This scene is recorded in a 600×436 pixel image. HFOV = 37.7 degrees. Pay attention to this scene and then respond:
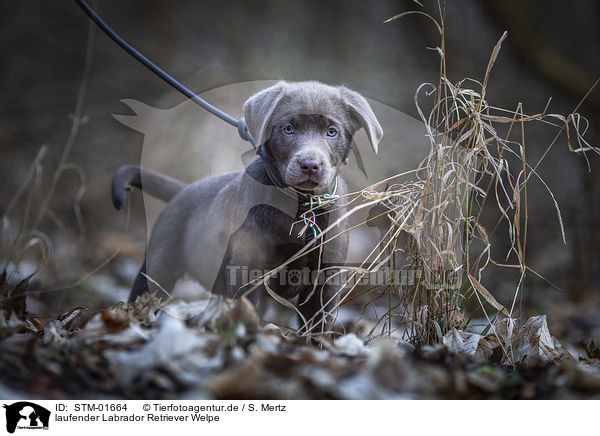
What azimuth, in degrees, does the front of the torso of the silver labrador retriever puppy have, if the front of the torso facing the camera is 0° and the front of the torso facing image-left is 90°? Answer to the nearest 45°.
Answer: approximately 315°

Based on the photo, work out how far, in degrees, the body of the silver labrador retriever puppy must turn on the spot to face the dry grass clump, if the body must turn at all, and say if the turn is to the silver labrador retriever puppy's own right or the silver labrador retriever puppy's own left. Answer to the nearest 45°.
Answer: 0° — it already faces it
